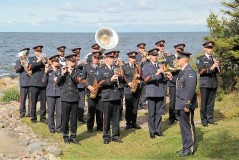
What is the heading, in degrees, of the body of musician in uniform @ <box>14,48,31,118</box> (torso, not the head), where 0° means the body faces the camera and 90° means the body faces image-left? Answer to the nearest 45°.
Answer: approximately 315°

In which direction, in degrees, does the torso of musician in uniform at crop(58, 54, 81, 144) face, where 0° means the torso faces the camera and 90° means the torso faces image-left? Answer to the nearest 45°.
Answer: approximately 0°

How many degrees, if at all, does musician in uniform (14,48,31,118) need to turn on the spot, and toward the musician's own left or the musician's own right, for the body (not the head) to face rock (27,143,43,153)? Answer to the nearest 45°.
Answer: approximately 45° to the musician's own right
